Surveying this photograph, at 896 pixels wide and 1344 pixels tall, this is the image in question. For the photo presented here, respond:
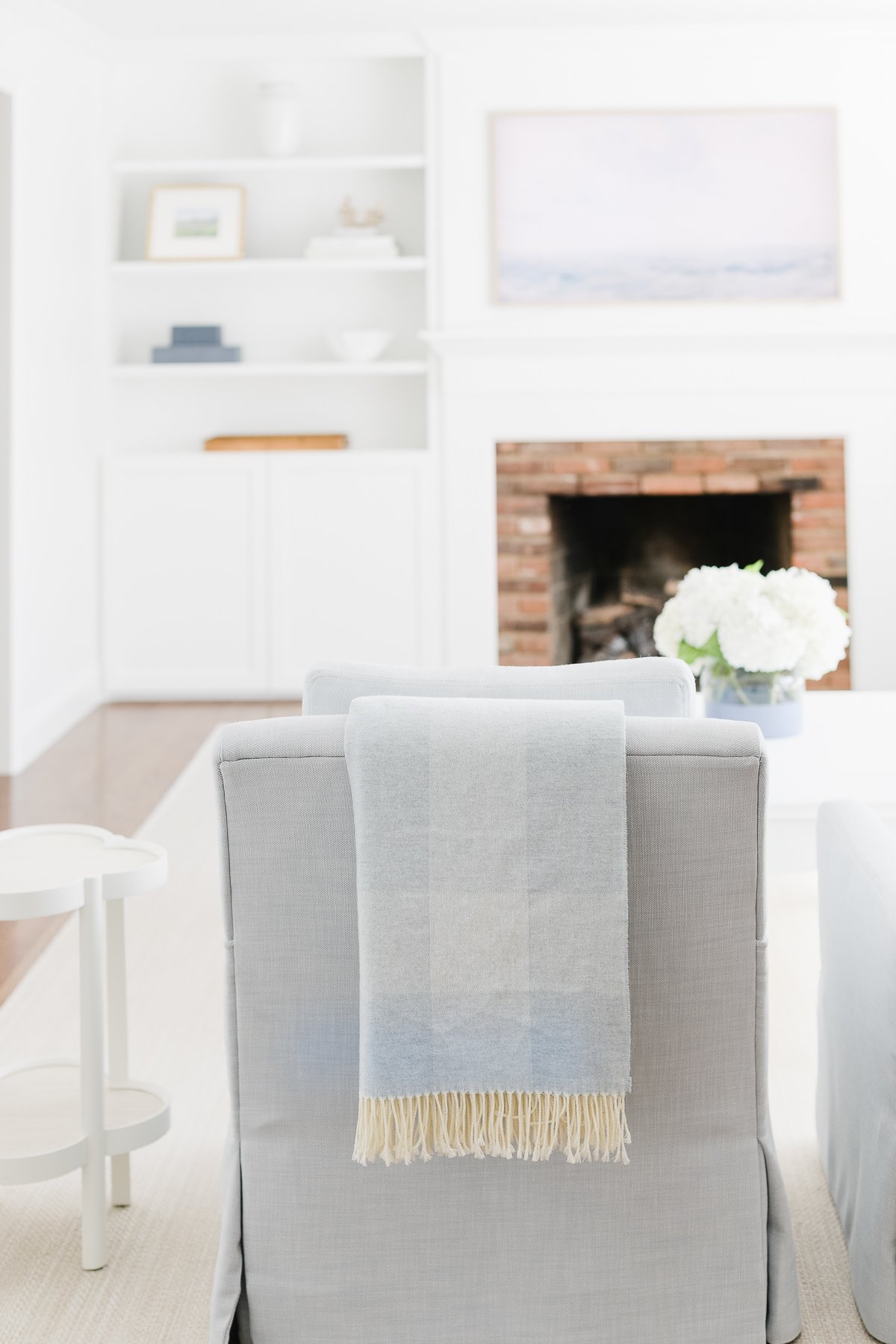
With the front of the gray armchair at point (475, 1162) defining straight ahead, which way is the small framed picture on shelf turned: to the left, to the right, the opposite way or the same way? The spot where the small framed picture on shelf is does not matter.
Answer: the opposite way

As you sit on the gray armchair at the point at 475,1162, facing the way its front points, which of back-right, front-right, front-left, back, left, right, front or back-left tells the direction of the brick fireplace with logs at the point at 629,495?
front

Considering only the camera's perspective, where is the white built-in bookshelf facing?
facing the viewer

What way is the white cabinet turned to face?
toward the camera

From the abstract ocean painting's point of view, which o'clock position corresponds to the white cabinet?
The white cabinet is roughly at 3 o'clock from the abstract ocean painting.

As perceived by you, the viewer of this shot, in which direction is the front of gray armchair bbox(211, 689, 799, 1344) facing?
facing away from the viewer

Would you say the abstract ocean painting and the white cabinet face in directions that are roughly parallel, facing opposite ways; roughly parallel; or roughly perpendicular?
roughly parallel

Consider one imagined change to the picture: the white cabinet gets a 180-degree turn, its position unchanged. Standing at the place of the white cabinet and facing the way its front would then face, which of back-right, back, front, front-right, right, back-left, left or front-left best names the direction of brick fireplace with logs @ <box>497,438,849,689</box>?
right

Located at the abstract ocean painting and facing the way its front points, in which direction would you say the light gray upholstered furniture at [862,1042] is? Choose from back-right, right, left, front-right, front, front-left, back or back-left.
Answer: front

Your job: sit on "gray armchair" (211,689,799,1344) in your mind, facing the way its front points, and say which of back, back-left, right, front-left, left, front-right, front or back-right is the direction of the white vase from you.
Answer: front

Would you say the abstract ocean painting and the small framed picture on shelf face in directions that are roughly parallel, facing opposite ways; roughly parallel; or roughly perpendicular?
roughly parallel

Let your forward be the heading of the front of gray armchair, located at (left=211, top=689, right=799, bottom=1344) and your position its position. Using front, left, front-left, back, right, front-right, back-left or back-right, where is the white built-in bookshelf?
front

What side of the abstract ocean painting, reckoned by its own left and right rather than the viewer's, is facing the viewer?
front

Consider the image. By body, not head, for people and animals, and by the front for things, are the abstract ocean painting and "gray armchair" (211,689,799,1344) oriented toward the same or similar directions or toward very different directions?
very different directions

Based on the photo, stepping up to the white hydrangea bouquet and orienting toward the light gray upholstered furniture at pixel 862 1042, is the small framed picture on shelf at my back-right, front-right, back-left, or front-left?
back-right

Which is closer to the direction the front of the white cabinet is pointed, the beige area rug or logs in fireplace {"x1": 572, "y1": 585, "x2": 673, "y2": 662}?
the beige area rug

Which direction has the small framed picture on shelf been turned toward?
toward the camera
